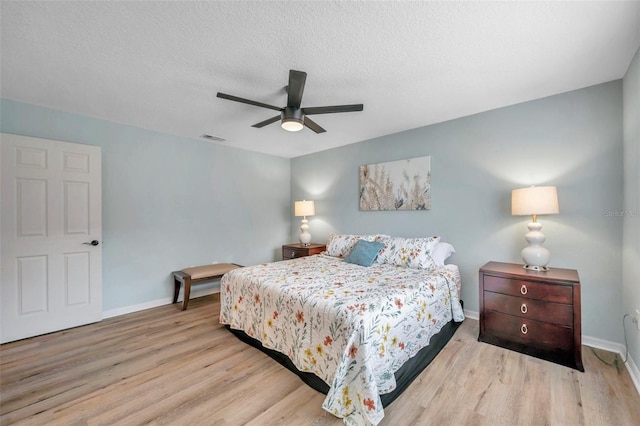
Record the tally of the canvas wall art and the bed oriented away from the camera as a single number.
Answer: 0

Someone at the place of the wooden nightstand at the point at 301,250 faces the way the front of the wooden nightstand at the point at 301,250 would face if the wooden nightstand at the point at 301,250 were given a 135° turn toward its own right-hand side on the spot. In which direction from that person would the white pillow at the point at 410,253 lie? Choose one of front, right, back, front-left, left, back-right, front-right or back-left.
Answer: back-right

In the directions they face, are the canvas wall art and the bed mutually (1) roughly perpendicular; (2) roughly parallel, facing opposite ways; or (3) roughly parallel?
roughly parallel

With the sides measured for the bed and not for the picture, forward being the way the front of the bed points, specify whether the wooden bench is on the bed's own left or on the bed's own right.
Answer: on the bed's own right

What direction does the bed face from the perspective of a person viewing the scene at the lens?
facing the viewer and to the left of the viewer

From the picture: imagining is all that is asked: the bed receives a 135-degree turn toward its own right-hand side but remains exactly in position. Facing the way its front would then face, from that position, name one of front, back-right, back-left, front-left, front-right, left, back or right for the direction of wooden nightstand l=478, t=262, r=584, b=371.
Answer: right

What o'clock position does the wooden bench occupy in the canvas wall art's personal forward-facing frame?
The wooden bench is roughly at 1 o'clock from the canvas wall art.

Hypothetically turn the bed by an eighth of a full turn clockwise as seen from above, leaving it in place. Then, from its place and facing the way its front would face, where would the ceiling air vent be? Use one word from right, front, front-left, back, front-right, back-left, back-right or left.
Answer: front-right

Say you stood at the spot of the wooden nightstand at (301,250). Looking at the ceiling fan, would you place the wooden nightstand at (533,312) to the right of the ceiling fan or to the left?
left

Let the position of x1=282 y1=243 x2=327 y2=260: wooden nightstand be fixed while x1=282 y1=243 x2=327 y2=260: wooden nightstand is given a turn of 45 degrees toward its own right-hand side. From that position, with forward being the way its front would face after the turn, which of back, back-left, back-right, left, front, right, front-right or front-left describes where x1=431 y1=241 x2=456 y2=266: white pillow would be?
back-left

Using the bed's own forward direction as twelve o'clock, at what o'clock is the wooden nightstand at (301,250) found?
The wooden nightstand is roughly at 4 o'clock from the bed.

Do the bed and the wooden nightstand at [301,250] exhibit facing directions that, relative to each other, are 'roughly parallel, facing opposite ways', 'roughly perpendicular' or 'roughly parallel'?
roughly parallel

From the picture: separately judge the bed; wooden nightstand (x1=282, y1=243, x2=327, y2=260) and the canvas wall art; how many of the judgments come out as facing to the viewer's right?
0

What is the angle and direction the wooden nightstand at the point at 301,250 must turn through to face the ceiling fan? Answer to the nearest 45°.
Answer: approximately 45° to its left

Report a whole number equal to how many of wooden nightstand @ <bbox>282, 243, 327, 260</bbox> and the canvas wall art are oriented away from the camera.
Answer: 0

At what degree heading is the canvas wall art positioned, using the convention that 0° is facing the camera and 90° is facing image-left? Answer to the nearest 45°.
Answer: approximately 45°

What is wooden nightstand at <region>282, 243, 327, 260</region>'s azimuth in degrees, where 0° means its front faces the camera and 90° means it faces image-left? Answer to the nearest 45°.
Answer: approximately 45°
